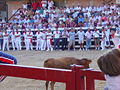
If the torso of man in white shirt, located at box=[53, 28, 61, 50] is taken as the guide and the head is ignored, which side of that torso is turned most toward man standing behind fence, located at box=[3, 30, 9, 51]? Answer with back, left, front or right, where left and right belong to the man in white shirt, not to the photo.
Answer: right

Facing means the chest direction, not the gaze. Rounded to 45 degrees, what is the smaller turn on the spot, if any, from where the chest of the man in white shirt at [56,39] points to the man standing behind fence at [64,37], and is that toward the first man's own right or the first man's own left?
approximately 90° to the first man's own left

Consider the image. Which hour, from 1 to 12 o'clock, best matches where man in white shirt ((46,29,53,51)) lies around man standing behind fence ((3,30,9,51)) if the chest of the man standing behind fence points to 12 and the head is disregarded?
The man in white shirt is roughly at 10 o'clock from the man standing behind fence.

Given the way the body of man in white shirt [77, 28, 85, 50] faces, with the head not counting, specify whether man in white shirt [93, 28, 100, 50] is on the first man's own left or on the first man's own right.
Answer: on the first man's own left

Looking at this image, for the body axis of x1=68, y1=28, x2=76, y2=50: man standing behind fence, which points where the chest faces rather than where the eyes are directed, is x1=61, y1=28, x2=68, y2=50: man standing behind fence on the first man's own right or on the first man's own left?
on the first man's own right
